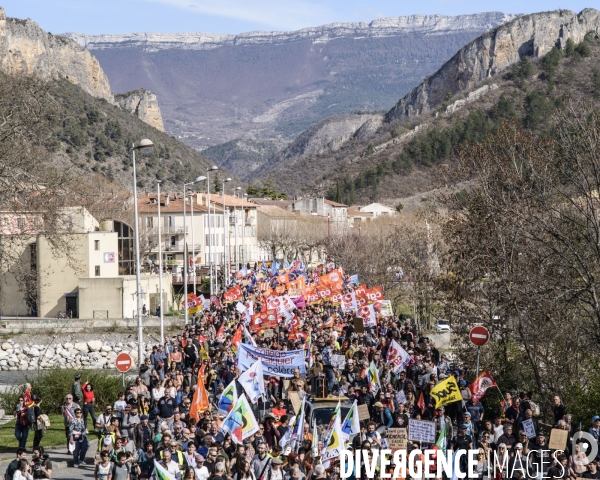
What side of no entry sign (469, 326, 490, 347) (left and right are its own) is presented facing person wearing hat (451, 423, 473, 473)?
front

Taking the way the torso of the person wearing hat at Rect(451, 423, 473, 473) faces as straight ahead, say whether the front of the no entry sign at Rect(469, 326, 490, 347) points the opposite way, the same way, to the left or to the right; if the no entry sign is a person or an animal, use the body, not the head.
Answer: the same way

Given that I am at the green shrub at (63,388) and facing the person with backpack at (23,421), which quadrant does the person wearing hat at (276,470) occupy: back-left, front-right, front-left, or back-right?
front-left

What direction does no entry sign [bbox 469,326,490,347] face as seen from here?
toward the camera

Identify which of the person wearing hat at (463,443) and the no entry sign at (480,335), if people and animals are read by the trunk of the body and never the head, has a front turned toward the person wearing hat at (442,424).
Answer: the no entry sign

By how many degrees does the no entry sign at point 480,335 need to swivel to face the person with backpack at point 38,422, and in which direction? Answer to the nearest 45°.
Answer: approximately 45° to its right

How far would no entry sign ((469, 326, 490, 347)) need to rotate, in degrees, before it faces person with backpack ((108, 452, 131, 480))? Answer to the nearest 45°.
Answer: approximately 45° to its right

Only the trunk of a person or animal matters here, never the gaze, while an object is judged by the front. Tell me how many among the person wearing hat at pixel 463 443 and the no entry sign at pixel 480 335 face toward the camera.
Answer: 2

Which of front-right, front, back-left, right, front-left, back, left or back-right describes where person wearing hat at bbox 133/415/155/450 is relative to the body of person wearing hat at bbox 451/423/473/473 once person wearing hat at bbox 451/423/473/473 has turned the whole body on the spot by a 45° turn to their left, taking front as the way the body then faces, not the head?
back-right

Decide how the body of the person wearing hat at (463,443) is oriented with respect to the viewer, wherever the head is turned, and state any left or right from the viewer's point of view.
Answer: facing the viewer

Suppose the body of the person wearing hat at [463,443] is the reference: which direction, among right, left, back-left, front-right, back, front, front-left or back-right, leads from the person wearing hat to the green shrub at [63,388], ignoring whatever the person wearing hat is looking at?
back-right

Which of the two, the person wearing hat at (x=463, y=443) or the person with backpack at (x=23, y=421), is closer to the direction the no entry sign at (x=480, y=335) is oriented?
the person wearing hat

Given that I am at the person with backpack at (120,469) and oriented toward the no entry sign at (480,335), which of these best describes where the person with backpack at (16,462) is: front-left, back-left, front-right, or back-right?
back-left

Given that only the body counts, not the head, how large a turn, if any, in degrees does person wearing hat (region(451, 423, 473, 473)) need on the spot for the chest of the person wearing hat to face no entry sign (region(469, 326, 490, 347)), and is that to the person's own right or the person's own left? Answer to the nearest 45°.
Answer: approximately 180°
